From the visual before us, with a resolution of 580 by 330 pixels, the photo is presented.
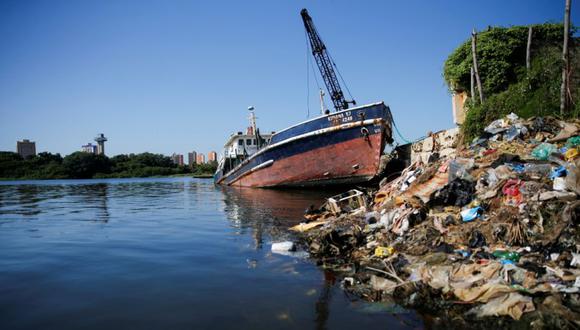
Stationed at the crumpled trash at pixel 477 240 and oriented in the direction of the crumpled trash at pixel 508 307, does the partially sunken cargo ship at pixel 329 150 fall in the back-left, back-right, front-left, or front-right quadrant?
back-right

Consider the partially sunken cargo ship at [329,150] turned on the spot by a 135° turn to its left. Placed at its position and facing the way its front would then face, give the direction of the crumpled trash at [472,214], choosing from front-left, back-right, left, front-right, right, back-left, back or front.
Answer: back

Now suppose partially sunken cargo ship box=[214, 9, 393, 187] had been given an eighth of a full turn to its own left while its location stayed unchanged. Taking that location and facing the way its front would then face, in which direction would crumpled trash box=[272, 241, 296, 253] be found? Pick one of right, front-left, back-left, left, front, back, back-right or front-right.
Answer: right

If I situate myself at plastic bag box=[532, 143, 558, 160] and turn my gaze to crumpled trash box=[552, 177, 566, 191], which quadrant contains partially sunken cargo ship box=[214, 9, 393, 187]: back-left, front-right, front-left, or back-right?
back-right

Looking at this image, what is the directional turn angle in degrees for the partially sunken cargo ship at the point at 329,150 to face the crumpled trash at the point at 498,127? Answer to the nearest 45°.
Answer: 0° — it already faces it

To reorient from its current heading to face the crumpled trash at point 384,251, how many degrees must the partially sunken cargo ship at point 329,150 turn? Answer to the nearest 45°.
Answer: approximately 45° to its right

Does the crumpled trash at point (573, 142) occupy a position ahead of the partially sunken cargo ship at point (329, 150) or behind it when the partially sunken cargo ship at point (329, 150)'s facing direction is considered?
ahead

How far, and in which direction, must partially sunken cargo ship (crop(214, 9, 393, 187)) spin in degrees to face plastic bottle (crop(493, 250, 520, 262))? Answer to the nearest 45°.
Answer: approximately 45° to its right

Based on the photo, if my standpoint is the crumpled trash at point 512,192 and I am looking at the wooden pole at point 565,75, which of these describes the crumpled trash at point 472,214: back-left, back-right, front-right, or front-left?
back-left

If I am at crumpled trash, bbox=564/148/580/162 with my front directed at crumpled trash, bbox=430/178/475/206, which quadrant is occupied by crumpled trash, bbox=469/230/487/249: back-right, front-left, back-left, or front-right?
front-left

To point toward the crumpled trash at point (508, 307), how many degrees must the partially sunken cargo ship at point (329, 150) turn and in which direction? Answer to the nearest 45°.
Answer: approximately 45° to its right

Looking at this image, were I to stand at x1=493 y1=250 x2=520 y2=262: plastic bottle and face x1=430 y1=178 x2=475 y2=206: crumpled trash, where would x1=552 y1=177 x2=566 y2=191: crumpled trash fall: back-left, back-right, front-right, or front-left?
front-right

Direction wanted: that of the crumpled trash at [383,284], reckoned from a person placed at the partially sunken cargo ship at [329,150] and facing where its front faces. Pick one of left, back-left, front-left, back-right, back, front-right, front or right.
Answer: front-right

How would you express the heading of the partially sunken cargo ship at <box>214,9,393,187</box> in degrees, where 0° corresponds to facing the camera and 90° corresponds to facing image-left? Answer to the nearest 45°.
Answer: approximately 315°

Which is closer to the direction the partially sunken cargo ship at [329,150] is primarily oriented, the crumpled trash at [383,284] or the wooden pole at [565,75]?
the wooden pole
